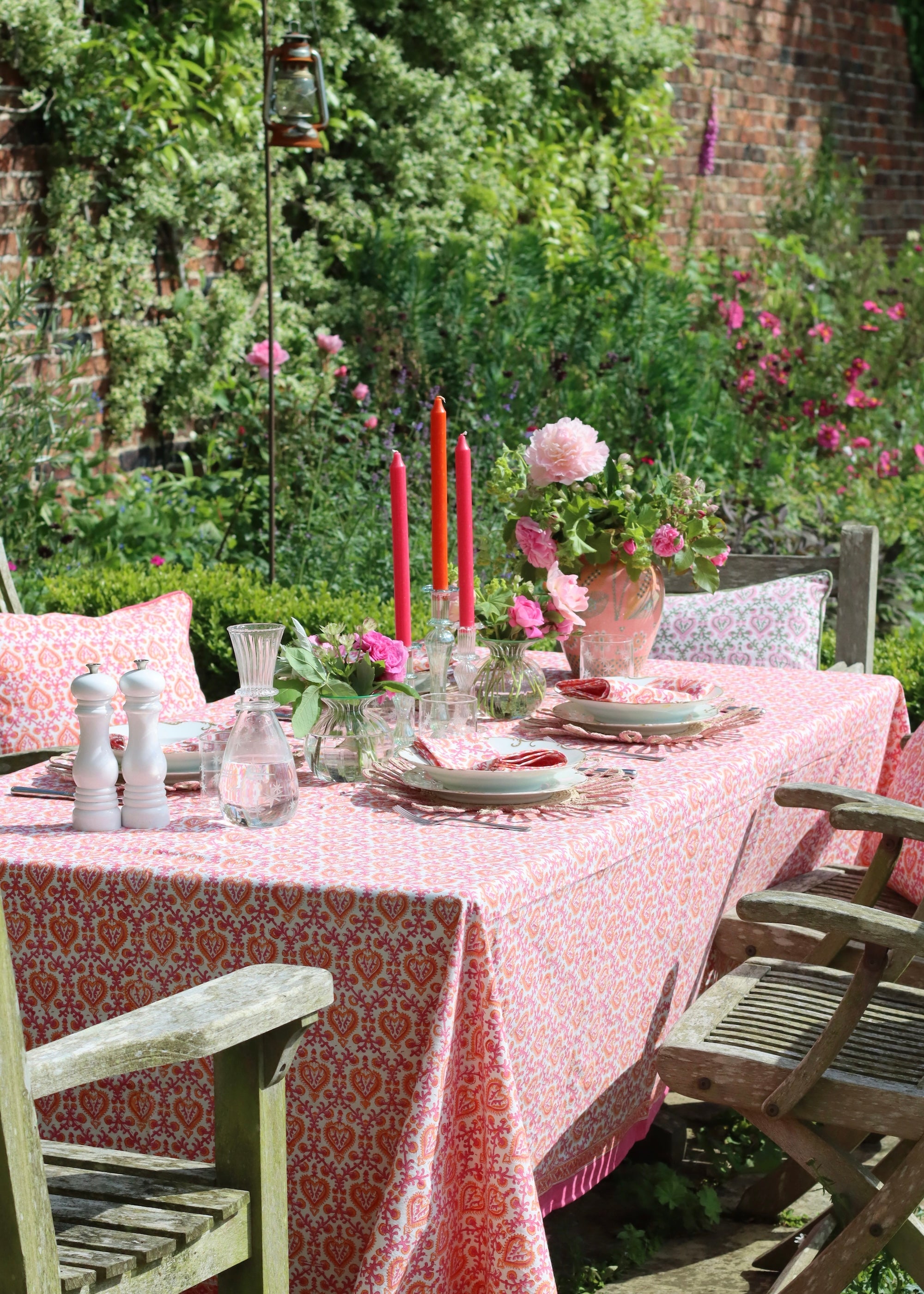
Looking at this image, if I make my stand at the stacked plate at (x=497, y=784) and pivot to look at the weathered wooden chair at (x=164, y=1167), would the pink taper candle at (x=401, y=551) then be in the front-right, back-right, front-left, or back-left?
back-right

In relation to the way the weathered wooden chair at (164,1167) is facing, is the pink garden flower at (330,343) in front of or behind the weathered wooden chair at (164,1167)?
in front

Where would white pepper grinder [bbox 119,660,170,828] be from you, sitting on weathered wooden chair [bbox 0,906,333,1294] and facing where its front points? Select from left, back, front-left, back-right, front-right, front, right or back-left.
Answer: front-left

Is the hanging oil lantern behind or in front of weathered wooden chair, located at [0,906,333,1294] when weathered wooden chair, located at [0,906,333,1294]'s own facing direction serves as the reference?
in front

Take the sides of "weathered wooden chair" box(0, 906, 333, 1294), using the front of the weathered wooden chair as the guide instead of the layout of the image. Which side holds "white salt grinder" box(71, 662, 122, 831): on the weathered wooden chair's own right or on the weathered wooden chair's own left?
on the weathered wooden chair's own left

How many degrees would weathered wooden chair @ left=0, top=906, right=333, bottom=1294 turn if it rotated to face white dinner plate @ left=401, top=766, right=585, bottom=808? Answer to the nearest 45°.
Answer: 0° — it already faces it

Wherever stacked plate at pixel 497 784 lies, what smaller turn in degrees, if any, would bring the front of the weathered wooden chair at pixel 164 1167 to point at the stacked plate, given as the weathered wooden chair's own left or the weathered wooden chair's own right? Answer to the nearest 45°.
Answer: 0° — it already faces it

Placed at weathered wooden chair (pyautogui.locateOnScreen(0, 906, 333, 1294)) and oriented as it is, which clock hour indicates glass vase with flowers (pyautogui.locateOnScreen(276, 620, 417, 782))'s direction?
The glass vase with flowers is roughly at 11 o'clock from the weathered wooden chair.

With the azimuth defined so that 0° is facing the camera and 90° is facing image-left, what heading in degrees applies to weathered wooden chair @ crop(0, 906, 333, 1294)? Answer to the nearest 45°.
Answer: approximately 225°

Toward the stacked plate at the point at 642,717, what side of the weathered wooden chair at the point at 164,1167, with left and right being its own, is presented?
front

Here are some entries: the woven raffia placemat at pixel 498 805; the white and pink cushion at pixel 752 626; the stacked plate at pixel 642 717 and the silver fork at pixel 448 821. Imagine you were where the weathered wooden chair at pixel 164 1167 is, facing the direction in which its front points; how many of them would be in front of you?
4

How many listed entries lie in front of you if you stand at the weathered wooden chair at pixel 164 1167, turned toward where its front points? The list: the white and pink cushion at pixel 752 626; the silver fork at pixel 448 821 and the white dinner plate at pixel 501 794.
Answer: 3

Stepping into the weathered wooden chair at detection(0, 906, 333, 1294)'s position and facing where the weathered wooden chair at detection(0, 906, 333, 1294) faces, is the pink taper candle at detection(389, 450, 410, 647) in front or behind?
in front
